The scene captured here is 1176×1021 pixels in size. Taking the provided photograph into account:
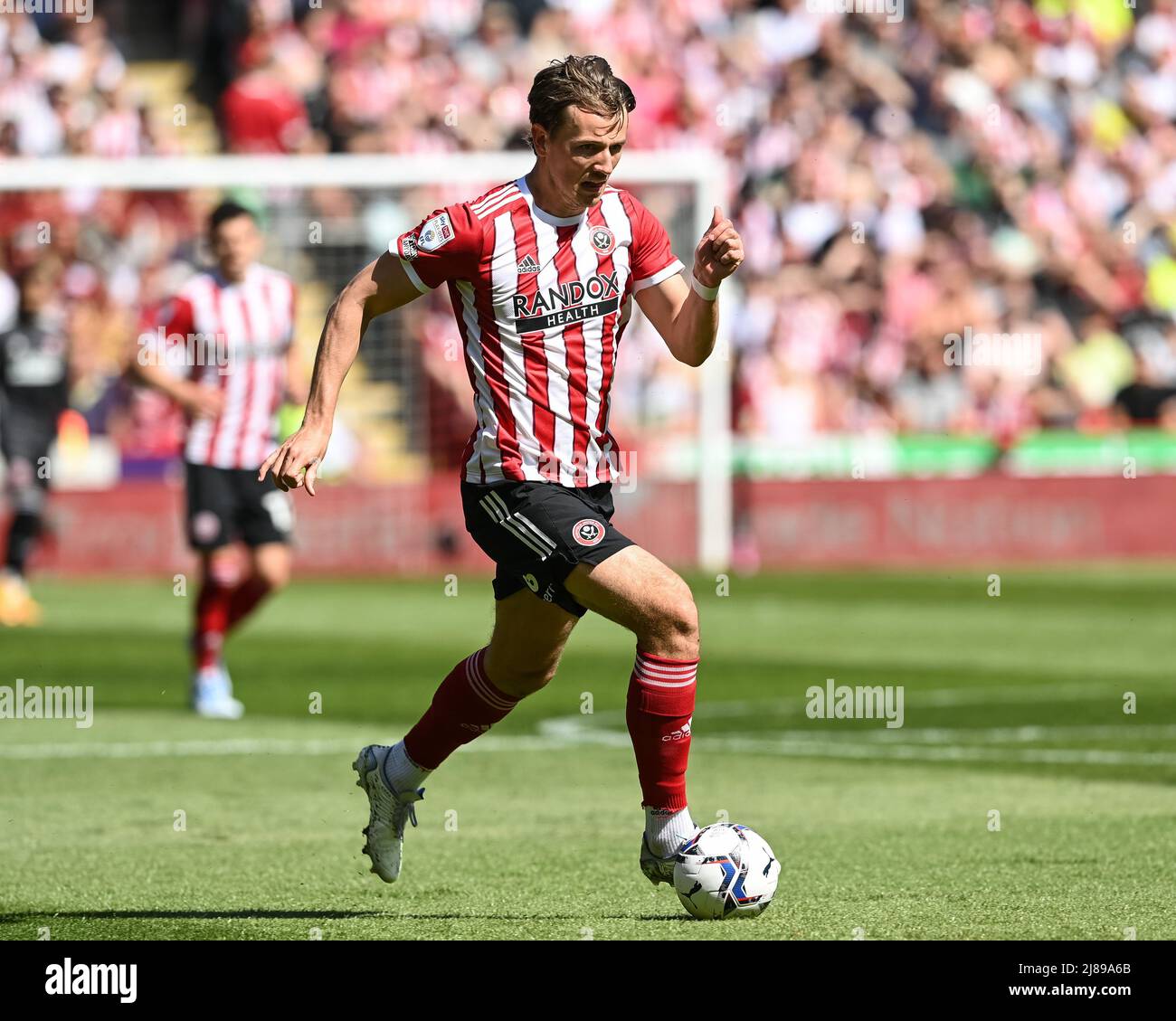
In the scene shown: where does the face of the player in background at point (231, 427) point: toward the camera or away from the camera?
toward the camera

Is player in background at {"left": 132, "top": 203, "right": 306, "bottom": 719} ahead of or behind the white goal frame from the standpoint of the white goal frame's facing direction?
ahead

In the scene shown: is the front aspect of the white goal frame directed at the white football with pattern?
yes

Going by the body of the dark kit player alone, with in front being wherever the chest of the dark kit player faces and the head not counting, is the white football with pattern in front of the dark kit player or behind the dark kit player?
in front

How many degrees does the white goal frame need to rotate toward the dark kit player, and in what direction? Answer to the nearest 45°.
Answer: approximately 45° to its right

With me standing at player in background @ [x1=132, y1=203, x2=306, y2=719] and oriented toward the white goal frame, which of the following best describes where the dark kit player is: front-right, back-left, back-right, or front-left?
front-left

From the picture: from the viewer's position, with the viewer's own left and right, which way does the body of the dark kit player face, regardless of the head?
facing the viewer

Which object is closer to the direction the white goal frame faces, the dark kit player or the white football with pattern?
the white football with pattern

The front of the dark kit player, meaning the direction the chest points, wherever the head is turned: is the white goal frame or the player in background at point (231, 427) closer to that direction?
the player in background

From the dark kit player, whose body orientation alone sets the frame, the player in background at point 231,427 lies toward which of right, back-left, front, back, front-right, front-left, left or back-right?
front

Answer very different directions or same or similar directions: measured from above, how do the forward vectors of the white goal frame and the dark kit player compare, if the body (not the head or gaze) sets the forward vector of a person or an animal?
same or similar directions

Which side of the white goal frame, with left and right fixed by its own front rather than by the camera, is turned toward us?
front

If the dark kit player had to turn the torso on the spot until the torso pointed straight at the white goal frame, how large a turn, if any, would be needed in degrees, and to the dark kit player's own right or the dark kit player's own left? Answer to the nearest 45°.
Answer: approximately 135° to the dark kit player's own left

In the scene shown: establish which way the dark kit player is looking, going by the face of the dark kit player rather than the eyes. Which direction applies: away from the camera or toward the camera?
toward the camera
